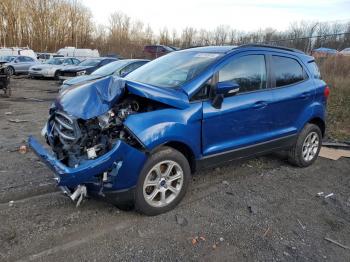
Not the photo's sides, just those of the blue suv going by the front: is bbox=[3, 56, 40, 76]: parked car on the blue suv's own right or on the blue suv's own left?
on the blue suv's own right

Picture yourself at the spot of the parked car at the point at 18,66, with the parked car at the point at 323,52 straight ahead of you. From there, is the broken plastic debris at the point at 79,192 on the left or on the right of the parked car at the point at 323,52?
right

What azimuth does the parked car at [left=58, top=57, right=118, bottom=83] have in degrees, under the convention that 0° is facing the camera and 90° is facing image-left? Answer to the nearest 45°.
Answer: approximately 45°

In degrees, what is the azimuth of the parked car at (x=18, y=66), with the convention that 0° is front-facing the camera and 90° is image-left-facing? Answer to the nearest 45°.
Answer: approximately 45°

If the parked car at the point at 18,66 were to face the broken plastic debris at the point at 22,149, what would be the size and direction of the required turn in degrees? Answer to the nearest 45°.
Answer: approximately 45° to its left

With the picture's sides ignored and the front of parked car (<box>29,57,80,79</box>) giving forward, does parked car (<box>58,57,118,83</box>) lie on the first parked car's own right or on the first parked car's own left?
on the first parked car's own left

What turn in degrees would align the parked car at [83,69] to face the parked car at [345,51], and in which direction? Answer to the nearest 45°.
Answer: approximately 135° to its left

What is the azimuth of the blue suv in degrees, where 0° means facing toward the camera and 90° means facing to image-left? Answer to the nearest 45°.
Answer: approximately 45°

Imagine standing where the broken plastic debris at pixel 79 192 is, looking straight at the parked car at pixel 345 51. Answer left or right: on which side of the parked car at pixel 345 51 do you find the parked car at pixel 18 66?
left

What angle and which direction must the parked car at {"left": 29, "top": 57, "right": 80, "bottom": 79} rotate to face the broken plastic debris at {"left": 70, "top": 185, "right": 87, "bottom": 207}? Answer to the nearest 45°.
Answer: approximately 45° to its left

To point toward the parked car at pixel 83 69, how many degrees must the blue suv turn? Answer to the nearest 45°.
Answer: approximately 135° to its right
